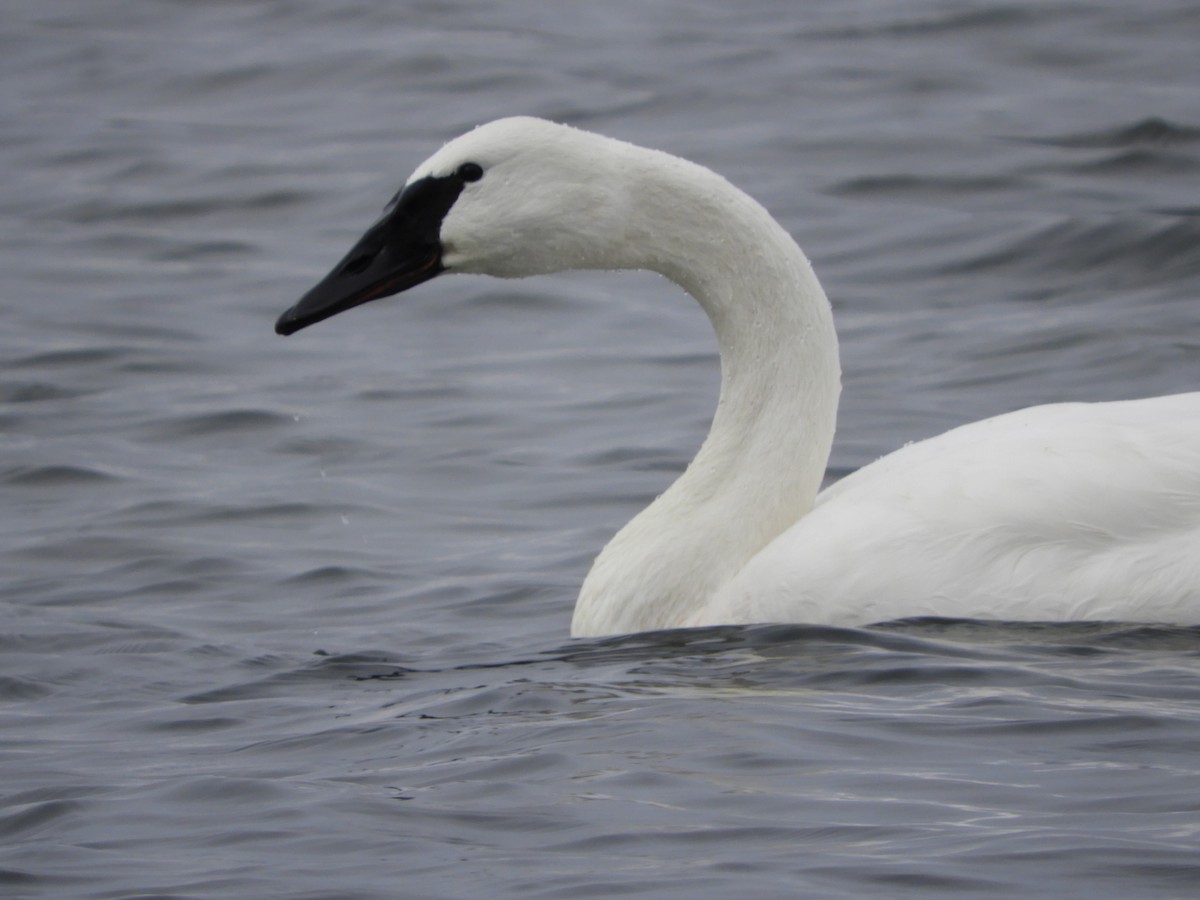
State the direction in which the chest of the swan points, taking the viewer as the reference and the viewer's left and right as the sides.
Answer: facing to the left of the viewer
